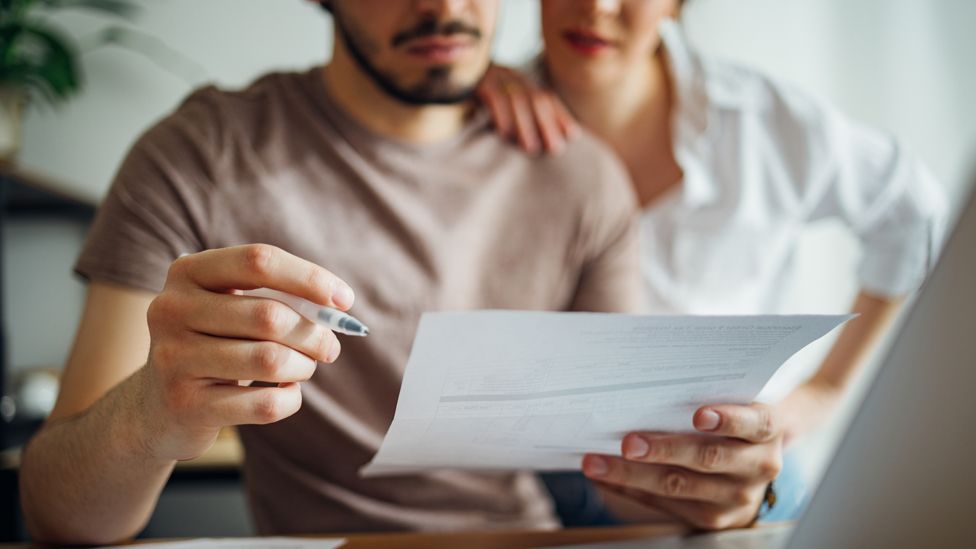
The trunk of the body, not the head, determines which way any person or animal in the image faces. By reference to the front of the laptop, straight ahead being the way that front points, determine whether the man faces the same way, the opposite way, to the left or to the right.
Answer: the opposite way

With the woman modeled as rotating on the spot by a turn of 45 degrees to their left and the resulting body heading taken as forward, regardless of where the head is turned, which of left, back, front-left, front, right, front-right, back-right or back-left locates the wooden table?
front

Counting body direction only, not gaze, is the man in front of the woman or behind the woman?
in front

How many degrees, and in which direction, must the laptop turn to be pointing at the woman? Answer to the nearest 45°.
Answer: approximately 45° to its right

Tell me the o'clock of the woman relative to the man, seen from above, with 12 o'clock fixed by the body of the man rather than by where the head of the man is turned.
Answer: The woman is roughly at 8 o'clock from the man.

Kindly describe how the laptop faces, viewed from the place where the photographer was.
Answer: facing away from the viewer and to the left of the viewer

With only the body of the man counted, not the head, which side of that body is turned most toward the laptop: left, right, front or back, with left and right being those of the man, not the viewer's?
front

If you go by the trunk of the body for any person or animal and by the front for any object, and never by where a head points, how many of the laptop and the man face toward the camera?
1
